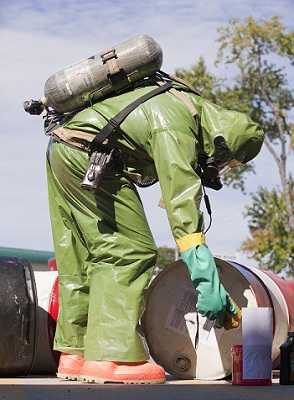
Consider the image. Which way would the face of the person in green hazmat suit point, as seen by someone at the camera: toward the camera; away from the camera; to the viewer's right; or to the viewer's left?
to the viewer's right

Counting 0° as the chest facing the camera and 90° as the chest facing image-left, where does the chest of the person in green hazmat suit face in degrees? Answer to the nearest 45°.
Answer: approximately 270°

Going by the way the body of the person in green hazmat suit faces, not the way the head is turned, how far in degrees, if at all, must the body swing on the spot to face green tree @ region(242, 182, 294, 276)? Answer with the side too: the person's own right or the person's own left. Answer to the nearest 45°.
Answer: approximately 90° to the person's own left

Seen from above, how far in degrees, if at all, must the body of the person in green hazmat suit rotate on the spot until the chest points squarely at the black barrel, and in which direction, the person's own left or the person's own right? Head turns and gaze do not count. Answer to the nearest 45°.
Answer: approximately 135° to the person's own left
